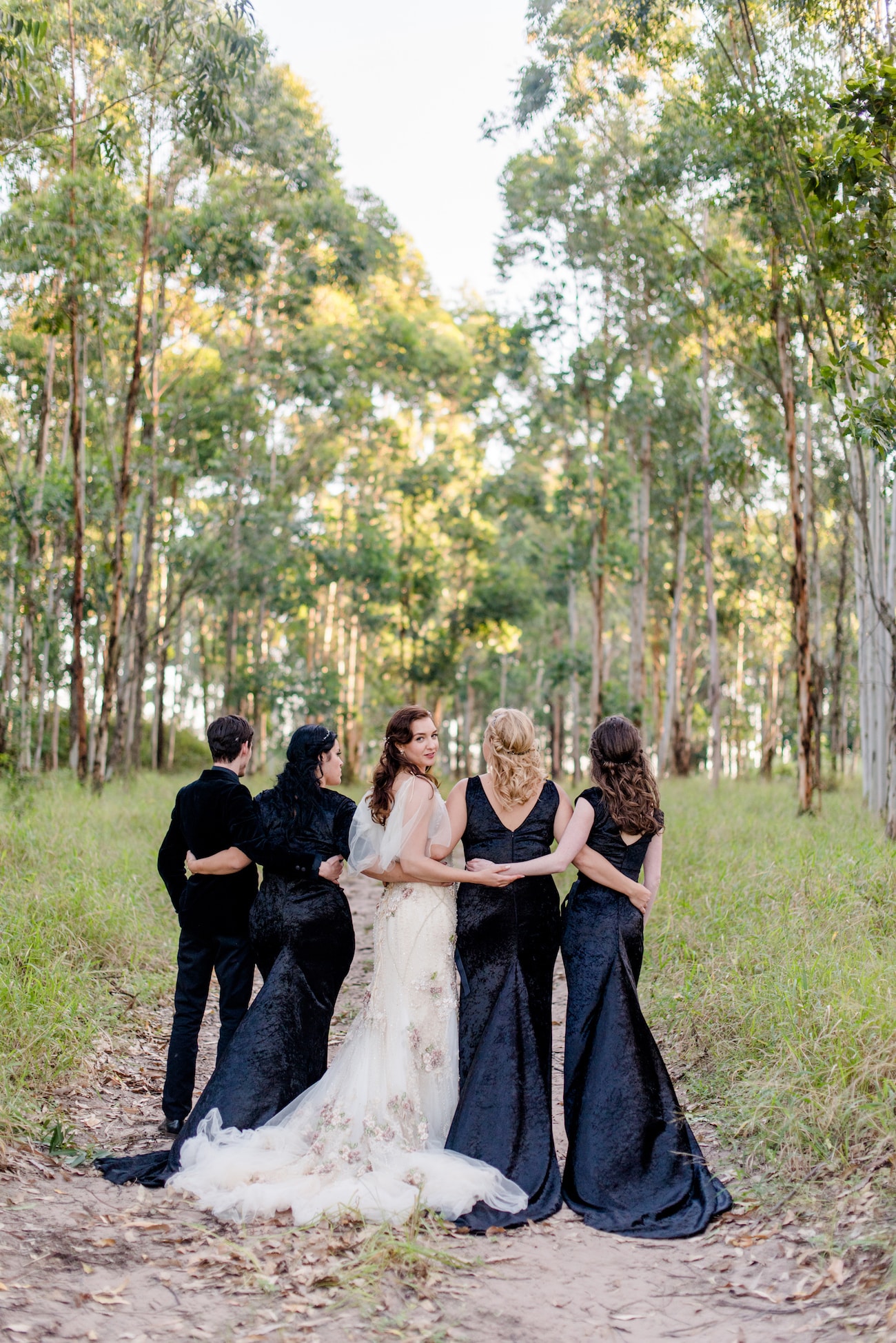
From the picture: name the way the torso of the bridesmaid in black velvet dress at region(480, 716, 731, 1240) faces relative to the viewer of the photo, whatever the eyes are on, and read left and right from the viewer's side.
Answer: facing away from the viewer and to the left of the viewer

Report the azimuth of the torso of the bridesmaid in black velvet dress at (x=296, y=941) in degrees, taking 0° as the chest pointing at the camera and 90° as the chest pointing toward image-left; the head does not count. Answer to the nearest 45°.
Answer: approximately 225°

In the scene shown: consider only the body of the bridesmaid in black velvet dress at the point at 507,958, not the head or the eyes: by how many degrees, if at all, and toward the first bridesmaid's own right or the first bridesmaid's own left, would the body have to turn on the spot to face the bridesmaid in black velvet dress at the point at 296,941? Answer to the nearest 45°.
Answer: approximately 90° to the first bridesmaid's own left

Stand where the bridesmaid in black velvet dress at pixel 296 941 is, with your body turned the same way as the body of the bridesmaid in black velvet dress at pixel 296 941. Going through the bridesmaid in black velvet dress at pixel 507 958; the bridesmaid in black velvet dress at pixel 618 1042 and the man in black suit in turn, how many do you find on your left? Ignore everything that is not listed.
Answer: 1

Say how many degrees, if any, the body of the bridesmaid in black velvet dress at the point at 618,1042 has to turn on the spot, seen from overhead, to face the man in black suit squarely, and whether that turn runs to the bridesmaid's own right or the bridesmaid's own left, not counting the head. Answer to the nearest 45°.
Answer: approximately 45° to the bridesmaid's own left

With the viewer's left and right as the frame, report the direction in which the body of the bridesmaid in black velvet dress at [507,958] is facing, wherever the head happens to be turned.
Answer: facing away from the viewer

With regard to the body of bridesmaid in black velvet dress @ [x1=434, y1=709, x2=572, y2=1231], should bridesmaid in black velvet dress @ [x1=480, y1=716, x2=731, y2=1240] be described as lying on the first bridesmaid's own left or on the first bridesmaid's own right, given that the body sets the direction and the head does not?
on the first bridesmaid's own right

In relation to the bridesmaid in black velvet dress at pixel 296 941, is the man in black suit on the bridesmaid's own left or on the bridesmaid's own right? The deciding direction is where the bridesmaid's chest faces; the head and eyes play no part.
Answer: on the bridesmaid's own left

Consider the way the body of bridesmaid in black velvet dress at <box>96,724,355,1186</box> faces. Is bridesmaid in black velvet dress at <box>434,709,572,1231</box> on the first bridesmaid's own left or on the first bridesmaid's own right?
on the first bridesmaid's own right
